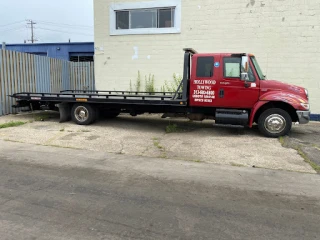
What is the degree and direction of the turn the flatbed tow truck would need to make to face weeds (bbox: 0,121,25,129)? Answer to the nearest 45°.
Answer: approximately 180°

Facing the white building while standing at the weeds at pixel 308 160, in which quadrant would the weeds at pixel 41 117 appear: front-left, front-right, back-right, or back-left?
front-left

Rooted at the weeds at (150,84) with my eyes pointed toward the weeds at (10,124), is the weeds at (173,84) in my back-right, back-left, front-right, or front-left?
back-left

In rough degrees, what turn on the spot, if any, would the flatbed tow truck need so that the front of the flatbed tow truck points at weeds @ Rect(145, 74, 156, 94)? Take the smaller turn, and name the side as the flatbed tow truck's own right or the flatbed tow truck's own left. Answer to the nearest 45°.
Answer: approximately 135° to the flatbed tow truck's own left

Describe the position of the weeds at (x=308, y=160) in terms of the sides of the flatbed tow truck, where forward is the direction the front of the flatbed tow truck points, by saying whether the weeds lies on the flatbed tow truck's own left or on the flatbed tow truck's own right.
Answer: on the flatbed tow truck's own right

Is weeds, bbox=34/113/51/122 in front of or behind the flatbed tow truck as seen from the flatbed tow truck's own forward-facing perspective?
behind

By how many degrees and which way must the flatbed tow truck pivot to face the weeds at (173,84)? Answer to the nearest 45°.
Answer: approximately 90° to its left

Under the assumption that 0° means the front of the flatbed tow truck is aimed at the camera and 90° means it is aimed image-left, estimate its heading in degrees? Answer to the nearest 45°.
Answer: approximately 270°

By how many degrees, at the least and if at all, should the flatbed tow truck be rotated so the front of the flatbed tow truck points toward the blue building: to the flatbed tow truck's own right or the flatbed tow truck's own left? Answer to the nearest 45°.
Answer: approximately 135° to the flatbed tow truck's own left

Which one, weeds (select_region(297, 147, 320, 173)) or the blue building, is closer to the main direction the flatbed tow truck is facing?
the weeds

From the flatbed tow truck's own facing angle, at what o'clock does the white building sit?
The white building is roughly at 9 o'clock from the flatbed tow truck.
